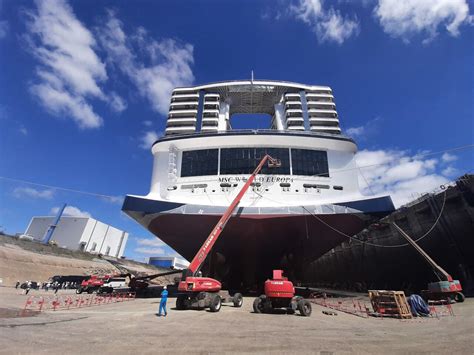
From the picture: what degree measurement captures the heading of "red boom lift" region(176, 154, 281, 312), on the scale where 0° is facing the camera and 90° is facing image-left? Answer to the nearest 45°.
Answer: approximately 225°

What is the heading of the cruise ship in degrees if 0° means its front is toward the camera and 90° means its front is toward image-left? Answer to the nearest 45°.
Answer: approximately 180°

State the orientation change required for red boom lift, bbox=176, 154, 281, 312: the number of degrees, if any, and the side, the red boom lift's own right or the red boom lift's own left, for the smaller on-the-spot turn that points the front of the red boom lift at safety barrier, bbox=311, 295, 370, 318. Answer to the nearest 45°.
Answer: approximately 45° to the red boom lift's own right

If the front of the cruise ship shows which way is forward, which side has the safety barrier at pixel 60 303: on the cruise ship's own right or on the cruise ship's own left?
on the cruise ship's own left
